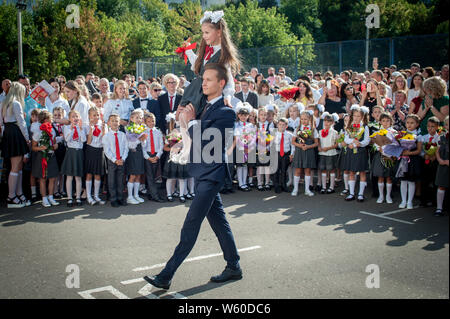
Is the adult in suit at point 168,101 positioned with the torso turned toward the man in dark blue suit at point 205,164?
yes

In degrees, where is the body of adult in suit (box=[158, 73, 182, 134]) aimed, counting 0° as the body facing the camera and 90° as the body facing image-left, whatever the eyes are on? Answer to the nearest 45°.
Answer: approximately 0°
